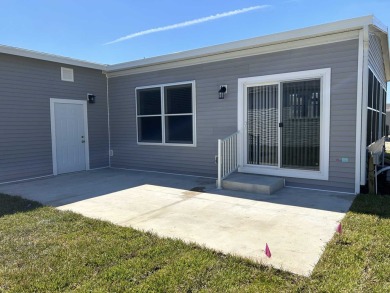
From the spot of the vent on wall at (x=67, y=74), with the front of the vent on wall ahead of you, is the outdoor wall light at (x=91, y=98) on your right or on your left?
on your left

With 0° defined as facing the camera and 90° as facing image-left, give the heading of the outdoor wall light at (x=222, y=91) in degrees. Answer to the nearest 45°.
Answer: approximately 45°

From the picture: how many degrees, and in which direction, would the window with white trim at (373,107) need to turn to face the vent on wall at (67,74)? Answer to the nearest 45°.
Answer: approximately 180°

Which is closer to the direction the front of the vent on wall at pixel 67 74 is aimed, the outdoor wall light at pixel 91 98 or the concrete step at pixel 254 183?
the concrete step

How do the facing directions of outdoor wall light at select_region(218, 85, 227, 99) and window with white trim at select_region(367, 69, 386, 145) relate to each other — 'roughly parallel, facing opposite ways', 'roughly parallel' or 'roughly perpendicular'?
roughly perpendicular

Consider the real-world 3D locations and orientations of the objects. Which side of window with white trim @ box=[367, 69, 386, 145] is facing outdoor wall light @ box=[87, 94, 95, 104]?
back

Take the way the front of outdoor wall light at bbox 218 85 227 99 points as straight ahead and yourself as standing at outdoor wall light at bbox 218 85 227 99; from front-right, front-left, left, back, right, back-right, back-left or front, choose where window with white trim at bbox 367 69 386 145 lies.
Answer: back-left

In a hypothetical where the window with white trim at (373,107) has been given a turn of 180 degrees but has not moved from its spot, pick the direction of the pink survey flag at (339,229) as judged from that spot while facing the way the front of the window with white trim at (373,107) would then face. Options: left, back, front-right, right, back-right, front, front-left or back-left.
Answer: left

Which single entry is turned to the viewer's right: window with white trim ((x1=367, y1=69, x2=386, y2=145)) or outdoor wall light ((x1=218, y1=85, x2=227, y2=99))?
the window with white trim

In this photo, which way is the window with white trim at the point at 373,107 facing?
to the viewer's right

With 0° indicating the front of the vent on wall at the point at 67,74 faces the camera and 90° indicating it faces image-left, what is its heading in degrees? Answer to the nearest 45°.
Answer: approximately 315°
